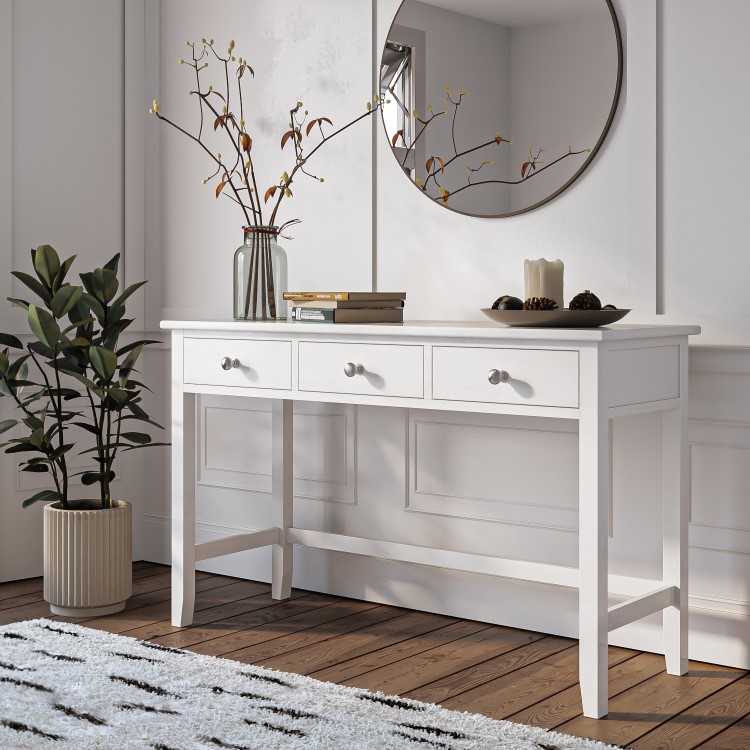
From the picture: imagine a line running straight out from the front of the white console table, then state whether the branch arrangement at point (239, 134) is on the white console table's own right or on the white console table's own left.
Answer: on the white console table's own right

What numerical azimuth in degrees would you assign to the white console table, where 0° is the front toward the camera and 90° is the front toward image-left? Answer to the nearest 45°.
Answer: approximately 45°

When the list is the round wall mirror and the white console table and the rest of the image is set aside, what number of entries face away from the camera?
0

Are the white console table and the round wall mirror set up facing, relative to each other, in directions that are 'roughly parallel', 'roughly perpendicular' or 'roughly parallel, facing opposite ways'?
roughly parallel

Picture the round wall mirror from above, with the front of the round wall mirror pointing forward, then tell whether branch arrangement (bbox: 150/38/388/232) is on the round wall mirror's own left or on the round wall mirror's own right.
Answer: on the round wall mirror's own right

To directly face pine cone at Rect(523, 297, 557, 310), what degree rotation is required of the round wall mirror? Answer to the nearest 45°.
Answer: approximately 45° to its left

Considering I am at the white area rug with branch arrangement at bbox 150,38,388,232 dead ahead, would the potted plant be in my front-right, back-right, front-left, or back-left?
front-left

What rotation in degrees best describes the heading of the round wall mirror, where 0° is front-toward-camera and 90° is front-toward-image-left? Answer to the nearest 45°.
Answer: approximately 45°
